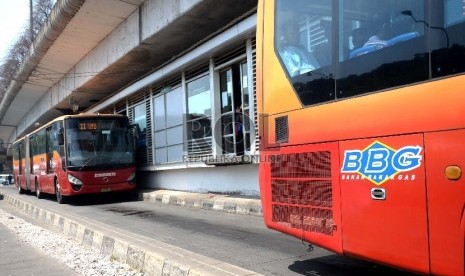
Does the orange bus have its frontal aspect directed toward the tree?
no

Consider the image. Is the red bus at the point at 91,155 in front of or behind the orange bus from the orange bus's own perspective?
behind

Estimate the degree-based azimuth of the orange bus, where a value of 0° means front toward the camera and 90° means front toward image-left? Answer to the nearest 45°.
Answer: approximately 315°

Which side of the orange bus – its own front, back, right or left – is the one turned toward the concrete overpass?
back

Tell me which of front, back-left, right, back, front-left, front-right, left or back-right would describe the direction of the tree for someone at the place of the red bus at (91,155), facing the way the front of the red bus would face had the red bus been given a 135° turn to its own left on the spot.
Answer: front

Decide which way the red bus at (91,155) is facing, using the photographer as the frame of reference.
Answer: facing the viewer and to the right of the viewer

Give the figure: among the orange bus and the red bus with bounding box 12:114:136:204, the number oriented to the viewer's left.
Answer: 0
